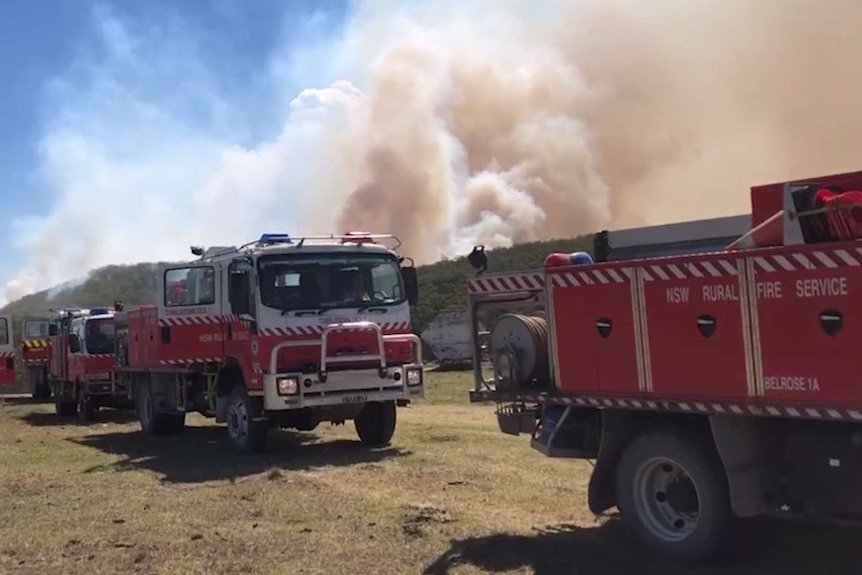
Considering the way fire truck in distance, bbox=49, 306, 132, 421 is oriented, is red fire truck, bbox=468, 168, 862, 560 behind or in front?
in front

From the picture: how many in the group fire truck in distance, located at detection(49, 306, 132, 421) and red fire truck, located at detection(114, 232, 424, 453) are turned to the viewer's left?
0

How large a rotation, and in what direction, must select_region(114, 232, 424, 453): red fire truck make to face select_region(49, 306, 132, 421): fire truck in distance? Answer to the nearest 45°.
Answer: approximately 180°

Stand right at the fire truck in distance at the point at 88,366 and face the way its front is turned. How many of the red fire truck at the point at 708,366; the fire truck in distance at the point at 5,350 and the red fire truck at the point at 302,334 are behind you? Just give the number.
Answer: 1

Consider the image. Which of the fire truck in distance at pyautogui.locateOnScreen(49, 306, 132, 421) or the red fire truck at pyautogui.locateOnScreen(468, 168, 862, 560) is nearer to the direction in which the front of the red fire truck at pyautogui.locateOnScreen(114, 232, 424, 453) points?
the red fire truck

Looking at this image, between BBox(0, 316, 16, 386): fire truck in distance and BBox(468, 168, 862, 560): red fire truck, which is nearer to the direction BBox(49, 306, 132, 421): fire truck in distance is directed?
the red fire truck

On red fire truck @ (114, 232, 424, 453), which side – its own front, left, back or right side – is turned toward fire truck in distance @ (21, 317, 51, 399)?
back

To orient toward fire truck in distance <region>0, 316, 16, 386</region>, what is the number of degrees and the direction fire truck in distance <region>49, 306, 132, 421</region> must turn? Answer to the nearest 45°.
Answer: approximately 180°

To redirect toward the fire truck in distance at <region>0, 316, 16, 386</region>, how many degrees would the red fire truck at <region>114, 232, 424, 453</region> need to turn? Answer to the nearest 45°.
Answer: approximately 180°

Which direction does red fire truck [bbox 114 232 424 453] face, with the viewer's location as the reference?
facing the viewer and to the right of the viewer
